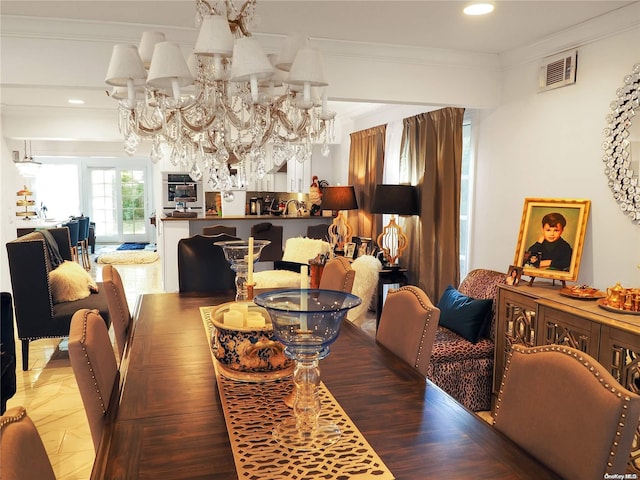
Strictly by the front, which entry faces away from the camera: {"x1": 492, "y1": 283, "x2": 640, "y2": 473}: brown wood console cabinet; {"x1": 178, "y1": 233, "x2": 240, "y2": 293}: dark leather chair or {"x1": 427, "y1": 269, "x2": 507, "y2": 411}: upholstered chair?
the dark leather chair

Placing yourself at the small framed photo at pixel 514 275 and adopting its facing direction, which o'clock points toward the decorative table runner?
The decorative table runner is roughly at 11 o'clock from the small framed photo.

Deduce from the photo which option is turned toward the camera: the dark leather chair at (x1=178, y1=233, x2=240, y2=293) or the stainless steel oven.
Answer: the stainless steel oven

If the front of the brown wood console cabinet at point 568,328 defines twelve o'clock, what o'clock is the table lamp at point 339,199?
The table lamp is roughly at 3 o'clock from the brown wood console cabinet.

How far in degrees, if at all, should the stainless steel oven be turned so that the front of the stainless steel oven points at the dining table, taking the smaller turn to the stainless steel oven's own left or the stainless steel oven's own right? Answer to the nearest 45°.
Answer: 0° — it already faces it

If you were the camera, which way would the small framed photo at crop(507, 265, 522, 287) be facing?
facing the viewer and to the left of the viewer

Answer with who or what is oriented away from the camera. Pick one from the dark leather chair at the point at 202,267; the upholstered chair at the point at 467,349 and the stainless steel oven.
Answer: the dark leather chair

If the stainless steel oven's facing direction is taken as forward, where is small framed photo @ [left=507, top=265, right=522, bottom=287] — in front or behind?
in front

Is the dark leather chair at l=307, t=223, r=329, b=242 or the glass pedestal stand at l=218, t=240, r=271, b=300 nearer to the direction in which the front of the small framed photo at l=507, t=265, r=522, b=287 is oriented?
the glass pedestal stand

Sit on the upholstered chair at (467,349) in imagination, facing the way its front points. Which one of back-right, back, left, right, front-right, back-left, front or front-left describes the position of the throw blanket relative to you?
front-right

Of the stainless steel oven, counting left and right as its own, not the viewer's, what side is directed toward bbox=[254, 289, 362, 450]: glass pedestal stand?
front

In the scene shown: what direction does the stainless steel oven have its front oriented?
toward the camera
